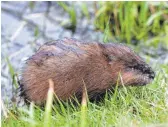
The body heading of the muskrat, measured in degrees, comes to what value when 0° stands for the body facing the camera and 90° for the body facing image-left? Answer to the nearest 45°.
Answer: approximately 270°
